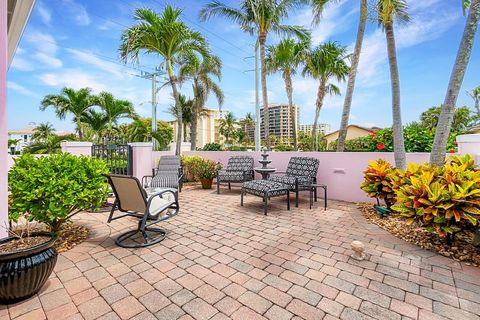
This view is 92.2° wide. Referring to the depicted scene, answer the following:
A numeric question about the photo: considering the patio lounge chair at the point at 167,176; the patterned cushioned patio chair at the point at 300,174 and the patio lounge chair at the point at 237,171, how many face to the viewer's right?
0

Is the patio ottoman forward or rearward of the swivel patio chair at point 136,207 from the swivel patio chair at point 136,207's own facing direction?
forward

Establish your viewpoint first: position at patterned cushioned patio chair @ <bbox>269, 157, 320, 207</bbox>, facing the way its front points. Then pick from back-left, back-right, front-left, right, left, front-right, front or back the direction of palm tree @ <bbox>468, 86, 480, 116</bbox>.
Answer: back

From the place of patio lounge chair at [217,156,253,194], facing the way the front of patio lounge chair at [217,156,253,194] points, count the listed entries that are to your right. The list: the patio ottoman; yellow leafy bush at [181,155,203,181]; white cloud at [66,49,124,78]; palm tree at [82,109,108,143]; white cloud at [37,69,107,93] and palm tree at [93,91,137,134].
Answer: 5

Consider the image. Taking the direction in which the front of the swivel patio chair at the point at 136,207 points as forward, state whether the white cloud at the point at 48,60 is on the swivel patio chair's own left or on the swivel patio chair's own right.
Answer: on the swivel patio chair's own left

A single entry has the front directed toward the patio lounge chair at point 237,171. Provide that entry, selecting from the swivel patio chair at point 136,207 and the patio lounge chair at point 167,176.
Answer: the swivel patio chair

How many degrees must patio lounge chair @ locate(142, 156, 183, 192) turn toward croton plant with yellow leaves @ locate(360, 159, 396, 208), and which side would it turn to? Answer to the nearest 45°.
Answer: approximately 90° to its left

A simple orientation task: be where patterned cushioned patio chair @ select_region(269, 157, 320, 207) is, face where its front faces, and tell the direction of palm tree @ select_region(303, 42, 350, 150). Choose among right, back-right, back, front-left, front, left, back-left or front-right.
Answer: back-right

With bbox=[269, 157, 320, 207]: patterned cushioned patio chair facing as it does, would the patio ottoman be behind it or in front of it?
in front

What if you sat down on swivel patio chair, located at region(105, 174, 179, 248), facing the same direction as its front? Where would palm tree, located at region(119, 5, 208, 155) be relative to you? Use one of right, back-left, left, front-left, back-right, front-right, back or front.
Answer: front-left

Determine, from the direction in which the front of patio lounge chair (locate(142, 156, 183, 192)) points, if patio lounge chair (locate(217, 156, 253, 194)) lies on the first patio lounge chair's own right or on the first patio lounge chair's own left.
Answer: on the first patio lounge chair's own left

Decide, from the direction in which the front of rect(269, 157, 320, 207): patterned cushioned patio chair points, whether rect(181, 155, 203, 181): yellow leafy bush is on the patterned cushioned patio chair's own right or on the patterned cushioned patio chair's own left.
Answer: on the patterned cushioned patio chair's own right

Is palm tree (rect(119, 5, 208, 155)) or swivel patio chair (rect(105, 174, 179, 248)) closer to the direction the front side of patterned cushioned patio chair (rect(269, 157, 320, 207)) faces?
the swivel patio chair

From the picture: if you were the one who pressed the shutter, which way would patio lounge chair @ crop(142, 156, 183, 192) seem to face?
facing the viewer and to the left of the viewer

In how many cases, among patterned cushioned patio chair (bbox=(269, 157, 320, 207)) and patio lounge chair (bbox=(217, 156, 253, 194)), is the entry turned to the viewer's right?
0

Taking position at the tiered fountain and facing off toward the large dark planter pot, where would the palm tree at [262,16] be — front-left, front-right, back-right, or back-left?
back-right
